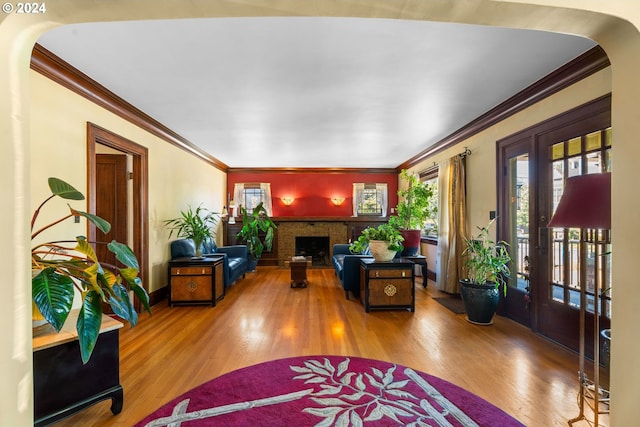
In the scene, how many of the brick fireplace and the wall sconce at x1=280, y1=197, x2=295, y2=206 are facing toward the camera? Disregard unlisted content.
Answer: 2

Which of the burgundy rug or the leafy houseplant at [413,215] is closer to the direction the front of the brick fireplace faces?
the burgundy rug

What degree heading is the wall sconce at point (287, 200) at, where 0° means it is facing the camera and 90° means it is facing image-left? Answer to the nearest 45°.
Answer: approximately 0°

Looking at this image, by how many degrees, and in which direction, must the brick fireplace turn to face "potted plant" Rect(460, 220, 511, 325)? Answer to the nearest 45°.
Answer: approximately 45° to its left

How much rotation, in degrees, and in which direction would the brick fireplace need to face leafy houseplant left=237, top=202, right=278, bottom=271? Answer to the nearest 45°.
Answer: approximately 45° to its right

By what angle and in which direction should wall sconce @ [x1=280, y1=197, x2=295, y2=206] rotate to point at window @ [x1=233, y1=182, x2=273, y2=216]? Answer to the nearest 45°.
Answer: approximately 90° to its right

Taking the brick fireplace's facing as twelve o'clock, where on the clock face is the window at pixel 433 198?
The window is roughly at 10 o'clock from the brick fireplace.

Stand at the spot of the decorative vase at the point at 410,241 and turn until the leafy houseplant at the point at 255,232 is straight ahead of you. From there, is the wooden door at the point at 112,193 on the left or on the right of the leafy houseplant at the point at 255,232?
left
